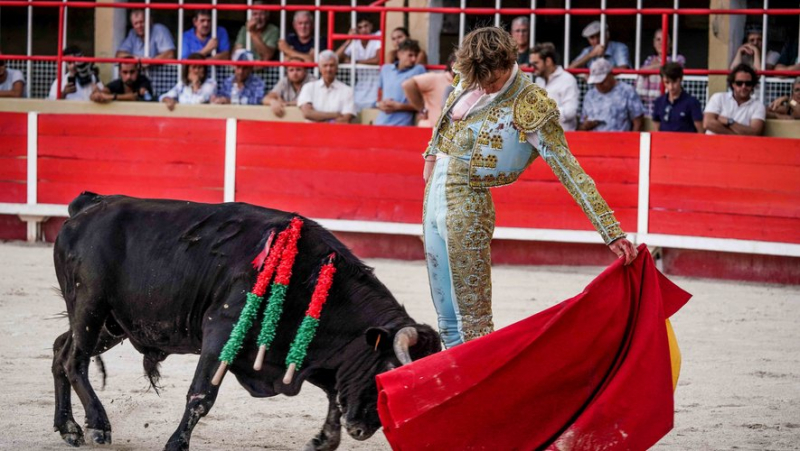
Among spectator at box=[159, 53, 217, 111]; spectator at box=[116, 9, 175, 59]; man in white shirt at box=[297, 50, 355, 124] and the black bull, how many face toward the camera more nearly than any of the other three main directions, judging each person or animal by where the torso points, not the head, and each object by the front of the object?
3

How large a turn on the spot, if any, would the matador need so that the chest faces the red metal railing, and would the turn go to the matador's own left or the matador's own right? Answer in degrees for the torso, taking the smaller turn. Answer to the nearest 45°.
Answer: approximately 135° to the matador's own right

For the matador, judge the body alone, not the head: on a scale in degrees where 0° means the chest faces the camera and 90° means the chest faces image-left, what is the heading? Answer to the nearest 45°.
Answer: approximately 45°

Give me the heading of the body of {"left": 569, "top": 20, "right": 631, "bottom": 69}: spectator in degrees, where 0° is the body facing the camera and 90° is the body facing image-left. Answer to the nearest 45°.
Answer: approximately 0°

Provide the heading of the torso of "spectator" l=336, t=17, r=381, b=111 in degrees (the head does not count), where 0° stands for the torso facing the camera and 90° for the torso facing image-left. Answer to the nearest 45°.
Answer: approximately 0°

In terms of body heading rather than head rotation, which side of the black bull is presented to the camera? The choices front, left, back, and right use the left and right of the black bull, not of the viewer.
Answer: right

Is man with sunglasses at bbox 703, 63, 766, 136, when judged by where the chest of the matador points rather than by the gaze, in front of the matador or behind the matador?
behind

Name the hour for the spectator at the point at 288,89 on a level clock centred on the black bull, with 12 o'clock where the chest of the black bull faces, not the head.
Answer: The spectator is roughly at 9 o'clock from the black bull.

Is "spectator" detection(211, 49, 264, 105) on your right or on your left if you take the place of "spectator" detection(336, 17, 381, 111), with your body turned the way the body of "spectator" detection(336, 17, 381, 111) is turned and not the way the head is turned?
on your right
